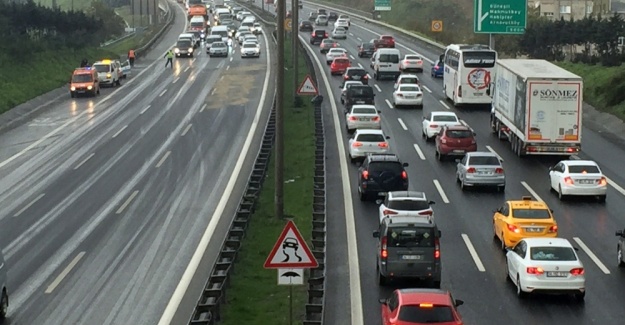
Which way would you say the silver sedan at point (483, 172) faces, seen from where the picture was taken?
facing away from the viewer

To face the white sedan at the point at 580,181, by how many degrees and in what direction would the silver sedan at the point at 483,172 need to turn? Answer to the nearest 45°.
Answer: approximately 90° to its right

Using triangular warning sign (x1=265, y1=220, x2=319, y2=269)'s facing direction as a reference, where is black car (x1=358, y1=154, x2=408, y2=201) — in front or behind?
behind

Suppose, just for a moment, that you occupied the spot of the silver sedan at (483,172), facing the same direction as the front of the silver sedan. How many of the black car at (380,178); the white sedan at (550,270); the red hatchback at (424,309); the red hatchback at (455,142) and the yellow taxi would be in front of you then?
1

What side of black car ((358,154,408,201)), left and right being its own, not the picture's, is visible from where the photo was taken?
back

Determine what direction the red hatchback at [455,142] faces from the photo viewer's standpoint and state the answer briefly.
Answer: facing away from the viewer

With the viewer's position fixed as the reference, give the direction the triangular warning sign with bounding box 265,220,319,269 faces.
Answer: facing the viewer

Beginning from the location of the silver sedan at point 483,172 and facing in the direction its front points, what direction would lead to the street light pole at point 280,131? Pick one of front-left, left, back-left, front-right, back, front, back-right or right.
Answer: back-left

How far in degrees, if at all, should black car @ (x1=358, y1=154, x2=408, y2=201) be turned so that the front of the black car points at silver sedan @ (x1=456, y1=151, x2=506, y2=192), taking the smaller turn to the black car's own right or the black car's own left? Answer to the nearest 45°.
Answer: approximately 45° to the black car's own right

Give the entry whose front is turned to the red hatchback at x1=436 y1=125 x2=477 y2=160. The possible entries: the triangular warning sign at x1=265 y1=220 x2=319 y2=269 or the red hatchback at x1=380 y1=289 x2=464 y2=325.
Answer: the red hatchback at x1=380 y1=289 x2=464 y2=325

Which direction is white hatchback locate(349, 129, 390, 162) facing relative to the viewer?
away from the camera

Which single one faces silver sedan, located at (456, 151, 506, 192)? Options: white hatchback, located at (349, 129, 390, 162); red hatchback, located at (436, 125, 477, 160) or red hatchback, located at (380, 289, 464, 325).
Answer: red hatchback, located at (380, 289, 464, 325)

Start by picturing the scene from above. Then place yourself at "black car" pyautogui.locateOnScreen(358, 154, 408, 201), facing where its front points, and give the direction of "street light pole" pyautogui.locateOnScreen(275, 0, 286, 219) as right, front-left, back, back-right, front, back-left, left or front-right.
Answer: back-left

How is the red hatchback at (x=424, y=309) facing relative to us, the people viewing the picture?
facing away from the viewer

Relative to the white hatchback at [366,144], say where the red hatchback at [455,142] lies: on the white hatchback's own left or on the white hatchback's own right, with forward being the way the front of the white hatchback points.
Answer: on the white hatchback's own right
